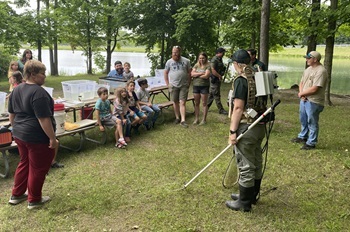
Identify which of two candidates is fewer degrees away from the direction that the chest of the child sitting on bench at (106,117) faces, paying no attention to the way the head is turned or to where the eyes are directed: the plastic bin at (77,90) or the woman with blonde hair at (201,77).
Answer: the woman with blonde hair

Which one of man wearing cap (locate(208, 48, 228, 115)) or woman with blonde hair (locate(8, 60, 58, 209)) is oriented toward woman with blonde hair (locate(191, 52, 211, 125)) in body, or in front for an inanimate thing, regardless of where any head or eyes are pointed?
woman with blonde hair (locate(8, 60, 58, 209))

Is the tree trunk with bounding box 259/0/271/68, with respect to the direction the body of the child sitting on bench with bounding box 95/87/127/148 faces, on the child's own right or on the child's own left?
on the child's own left

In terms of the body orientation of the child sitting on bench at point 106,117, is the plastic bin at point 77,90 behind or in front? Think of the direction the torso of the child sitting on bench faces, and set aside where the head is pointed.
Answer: behind

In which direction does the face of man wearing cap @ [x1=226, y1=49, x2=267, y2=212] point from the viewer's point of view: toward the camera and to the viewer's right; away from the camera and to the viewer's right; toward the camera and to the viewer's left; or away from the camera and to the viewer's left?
away from the camera and to the viewer's left

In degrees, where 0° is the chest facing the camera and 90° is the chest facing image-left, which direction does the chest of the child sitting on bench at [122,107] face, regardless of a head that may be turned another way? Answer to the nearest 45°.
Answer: approximately 315°

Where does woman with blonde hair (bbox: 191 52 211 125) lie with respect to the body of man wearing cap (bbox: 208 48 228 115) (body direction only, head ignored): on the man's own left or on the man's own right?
on the man's own right

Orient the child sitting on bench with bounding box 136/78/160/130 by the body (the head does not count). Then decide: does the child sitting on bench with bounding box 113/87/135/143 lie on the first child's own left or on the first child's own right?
on the first child's own right

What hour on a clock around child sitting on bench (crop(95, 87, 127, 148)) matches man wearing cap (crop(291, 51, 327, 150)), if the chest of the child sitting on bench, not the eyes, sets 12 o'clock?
The man wearing cap is roughly at 11 o'clock from the child sitting on bench.

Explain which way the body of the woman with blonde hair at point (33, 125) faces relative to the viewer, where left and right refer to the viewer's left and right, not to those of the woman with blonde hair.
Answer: facing away from the viewer and to the right of the viewer

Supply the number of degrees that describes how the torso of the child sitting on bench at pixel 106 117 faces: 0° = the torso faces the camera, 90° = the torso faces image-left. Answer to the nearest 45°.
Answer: approximately 315°
